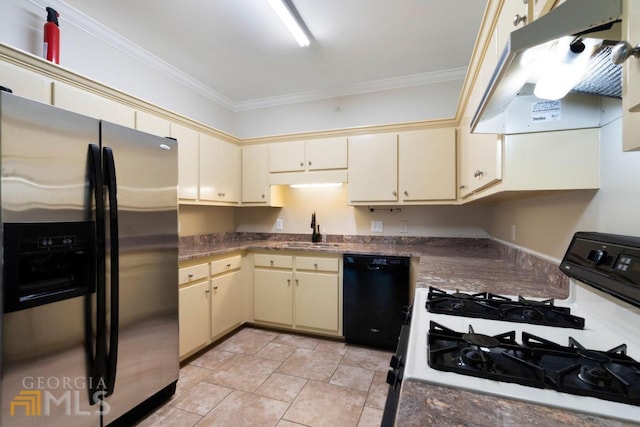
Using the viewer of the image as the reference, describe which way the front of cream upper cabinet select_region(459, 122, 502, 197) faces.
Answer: facing the viewer and to the left of the viewer

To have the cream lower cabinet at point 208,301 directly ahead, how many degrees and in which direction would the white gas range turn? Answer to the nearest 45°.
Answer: approximately 45° to its right

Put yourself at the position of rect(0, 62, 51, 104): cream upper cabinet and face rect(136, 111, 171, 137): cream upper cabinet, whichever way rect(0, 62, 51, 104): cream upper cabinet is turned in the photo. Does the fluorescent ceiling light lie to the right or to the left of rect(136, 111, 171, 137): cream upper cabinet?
right

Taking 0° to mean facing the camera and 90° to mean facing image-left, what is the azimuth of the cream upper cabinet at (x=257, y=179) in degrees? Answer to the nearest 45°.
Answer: approximately 0°

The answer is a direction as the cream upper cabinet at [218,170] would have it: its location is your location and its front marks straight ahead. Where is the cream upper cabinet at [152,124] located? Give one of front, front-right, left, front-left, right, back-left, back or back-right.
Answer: right

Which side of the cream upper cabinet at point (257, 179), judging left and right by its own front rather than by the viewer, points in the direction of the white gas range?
front

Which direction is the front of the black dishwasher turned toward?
toward the camera

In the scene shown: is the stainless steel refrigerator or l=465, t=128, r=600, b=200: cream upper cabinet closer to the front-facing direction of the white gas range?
the stainless steel refrigerator

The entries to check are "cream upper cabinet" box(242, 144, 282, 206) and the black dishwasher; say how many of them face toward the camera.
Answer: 2

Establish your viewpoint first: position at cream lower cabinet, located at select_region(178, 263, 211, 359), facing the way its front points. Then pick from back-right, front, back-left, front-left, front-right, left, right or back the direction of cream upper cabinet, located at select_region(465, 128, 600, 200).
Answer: front

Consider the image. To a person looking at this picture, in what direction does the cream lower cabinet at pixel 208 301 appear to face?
facing the viewer and to the right of the viewer

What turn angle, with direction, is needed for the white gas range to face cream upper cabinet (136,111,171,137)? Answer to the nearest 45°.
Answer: approximately 45° to its right

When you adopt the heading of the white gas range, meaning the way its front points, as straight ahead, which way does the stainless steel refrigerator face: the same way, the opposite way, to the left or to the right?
the opposite way

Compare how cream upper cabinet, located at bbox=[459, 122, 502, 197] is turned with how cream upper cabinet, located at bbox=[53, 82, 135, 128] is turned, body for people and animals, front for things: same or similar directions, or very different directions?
very different directions

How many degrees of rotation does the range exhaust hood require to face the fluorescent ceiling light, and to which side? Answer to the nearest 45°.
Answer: approximately 45° to its right

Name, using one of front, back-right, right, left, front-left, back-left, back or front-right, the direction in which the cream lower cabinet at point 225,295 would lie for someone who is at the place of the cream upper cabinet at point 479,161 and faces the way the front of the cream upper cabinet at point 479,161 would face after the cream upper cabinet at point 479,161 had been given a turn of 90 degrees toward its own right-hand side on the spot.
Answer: front-left

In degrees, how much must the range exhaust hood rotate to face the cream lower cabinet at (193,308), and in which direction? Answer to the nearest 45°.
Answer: approximately 45° to its right
